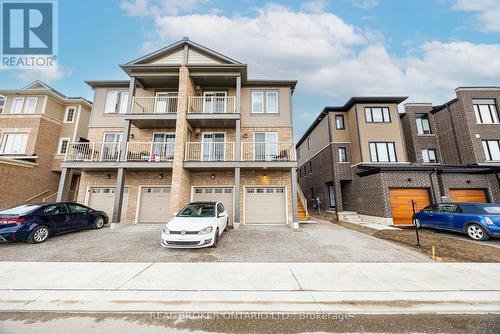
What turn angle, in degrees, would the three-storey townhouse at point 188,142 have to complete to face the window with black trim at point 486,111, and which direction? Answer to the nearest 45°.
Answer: approximately 90° to its left

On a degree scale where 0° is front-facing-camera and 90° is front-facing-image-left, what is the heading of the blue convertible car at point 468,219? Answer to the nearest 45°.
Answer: approximately 135°

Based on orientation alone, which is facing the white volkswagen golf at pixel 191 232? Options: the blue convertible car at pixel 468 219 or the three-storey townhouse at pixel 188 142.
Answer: the three-storey townhouse

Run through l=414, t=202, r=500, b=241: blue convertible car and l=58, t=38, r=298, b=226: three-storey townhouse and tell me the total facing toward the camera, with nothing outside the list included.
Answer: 1

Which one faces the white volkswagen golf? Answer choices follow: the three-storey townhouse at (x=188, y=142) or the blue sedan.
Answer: the three-storey townhouse

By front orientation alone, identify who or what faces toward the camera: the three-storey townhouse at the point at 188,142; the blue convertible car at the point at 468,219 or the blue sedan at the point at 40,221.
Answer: the three-storey townhouse

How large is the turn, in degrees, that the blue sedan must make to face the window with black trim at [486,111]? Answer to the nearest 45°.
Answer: approximately 90° to its right

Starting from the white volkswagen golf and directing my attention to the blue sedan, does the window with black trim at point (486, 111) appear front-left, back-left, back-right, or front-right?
back-right

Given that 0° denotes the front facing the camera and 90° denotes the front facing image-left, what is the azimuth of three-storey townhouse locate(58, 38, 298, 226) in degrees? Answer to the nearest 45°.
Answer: approximately 0°

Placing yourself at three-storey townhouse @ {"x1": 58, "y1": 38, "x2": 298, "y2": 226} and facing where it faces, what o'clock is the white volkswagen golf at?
The white volkswagen golf is roughly at 12 o'clock from the three-storey townhouse.

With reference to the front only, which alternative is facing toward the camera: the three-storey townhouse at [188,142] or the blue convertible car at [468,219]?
the three-storey townhouse

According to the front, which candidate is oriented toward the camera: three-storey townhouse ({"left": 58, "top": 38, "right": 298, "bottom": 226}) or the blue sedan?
the three-storey townhouse
